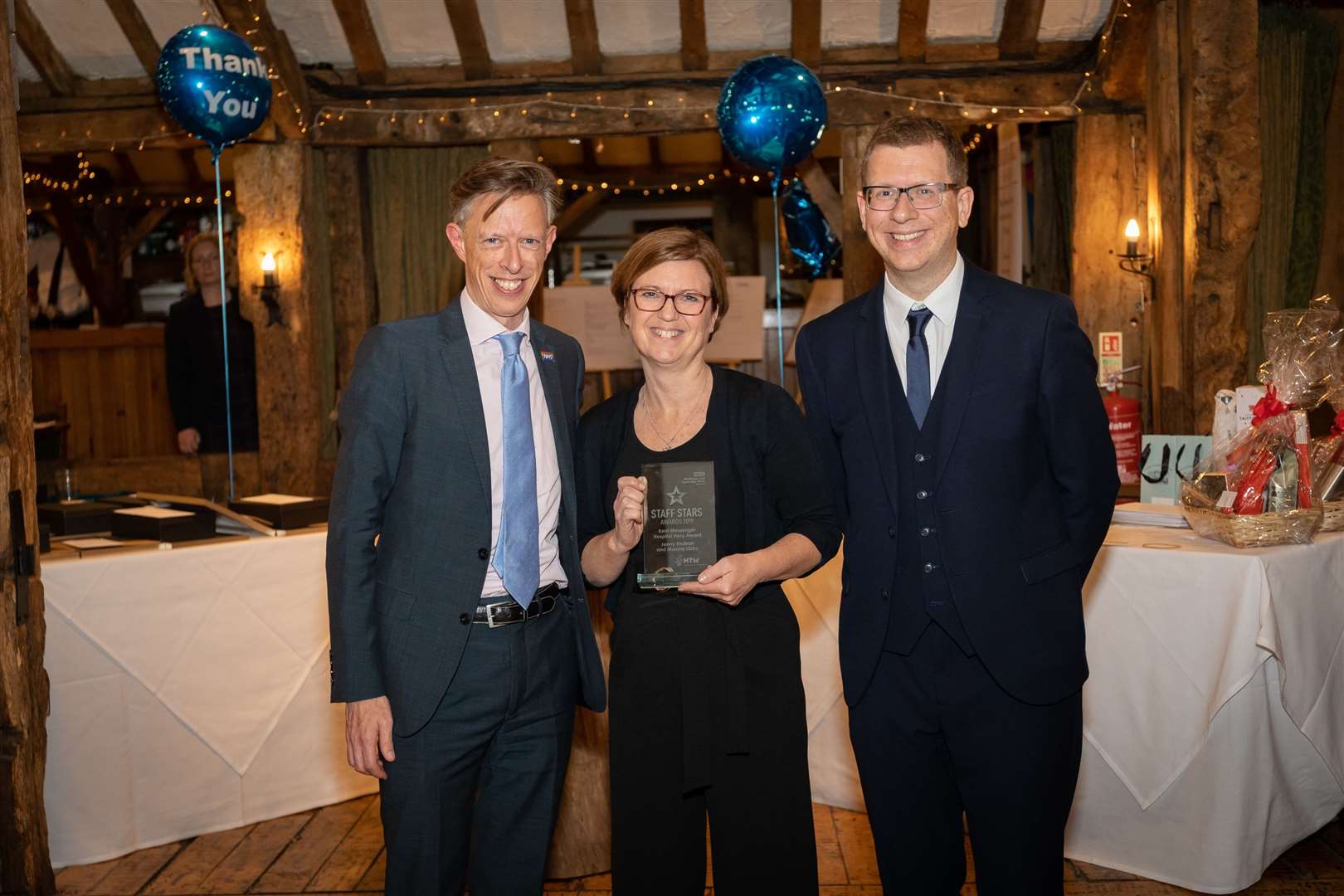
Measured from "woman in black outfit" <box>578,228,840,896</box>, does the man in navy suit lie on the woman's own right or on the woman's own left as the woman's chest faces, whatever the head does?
on the woman's own left

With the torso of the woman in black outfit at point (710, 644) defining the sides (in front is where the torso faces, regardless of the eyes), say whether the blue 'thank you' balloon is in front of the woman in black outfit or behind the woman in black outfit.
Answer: behind

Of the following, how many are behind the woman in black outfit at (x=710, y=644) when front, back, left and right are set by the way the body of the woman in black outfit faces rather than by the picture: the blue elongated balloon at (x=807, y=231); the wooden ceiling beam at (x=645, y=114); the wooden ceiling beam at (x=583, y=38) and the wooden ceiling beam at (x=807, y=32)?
4

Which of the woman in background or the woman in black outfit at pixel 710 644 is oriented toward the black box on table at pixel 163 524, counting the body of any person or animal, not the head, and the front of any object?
the woman in background

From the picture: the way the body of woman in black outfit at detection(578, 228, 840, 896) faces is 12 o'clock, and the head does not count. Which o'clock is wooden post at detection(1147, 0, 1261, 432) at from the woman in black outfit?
The wooden post is roughly at 7 o'clock from the woman in black outfit.

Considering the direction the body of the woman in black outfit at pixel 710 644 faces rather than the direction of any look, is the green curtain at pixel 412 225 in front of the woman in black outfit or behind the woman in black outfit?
behind

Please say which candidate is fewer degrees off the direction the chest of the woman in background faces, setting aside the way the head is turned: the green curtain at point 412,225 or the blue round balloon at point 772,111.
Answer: the blue round balloon

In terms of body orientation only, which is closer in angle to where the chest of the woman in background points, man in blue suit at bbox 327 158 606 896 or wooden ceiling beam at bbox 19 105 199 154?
the man in blue suit

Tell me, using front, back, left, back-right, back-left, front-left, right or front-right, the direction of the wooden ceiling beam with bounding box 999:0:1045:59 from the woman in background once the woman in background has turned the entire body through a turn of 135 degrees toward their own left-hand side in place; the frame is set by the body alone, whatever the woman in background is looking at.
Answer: front-right

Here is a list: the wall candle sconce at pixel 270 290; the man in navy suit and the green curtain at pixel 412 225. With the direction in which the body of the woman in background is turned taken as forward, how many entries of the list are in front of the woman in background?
1

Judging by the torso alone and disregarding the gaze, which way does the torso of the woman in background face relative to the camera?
toward the camera

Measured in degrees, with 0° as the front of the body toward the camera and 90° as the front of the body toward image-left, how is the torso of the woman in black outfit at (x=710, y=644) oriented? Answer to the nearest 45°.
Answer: approximately 0°

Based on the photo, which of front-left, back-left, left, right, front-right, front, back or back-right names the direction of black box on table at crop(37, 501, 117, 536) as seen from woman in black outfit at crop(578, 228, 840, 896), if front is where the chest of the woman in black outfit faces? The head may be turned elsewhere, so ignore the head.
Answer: back-right

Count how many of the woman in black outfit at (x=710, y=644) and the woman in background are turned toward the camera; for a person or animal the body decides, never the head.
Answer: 2

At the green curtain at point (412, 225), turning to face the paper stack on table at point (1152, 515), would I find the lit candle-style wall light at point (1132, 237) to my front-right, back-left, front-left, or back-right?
front-left
